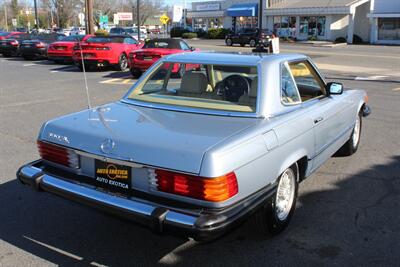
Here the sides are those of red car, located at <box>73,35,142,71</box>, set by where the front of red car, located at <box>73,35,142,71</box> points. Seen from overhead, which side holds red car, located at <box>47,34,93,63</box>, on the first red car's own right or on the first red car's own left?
on the first red car's own left

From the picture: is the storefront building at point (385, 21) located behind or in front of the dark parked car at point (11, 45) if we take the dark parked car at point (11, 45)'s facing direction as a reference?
in front

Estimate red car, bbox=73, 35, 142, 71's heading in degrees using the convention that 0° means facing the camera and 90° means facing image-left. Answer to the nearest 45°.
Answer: approximately 225°

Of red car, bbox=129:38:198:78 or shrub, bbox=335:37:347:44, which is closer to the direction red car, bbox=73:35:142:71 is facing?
the shrub

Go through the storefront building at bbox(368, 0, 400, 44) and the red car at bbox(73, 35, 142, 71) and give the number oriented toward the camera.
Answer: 1

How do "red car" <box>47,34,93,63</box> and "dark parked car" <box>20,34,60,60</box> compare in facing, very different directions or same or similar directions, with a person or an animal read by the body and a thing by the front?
same or similar directions

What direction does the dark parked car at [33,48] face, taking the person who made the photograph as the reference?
facing away from the viewer and to the right of the viewer

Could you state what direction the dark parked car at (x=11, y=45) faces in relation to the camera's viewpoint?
facing away from the viewer and to the right of the viewer

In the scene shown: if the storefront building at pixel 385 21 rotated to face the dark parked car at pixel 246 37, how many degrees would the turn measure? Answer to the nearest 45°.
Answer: approximately 45° to its right

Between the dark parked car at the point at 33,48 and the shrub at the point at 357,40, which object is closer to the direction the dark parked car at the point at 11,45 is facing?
the shrub

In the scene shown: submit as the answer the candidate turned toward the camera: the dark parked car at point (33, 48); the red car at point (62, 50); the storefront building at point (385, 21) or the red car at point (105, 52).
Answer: the storefront building

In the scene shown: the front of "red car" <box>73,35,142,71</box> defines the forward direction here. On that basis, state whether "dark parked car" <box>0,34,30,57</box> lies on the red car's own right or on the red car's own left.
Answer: on the red car's own left

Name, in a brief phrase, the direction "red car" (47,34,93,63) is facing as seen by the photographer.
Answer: facing away from the viewer and to the right of the viewer

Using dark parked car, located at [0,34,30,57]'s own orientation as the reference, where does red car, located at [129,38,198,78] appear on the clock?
The red car is roughly at 4 o'clock from the dark parked car.

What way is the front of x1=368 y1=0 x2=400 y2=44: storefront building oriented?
toward the camera

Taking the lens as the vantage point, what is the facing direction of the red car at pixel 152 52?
facing away from the viewer and to the right of the viewer
